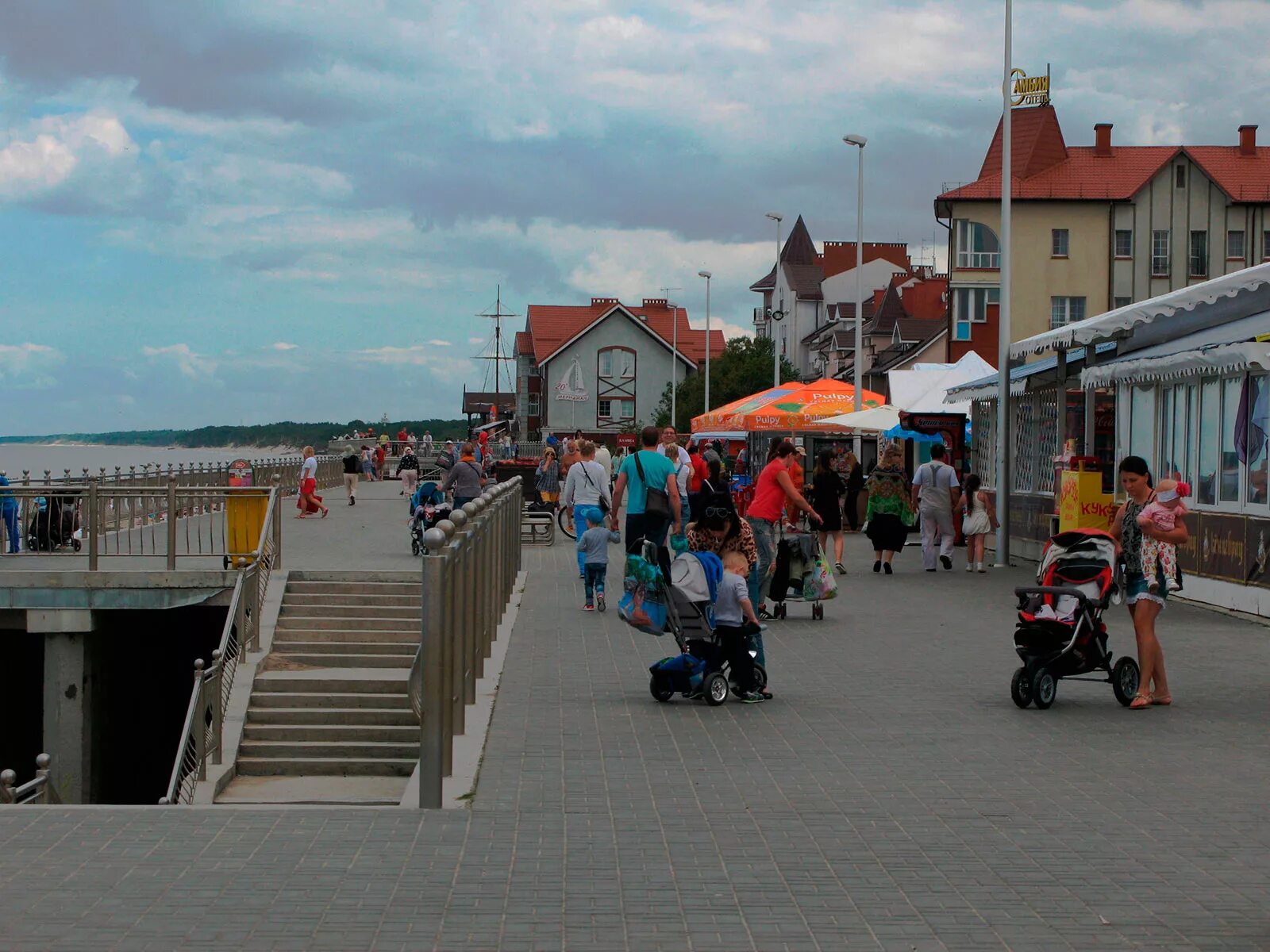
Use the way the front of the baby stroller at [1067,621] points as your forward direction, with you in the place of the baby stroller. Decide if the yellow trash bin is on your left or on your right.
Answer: on your right

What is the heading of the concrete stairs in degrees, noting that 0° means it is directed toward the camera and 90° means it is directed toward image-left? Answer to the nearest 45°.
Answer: approximately 0°

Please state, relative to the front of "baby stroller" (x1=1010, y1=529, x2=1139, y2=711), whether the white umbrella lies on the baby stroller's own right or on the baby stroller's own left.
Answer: on the baby stroller's own right

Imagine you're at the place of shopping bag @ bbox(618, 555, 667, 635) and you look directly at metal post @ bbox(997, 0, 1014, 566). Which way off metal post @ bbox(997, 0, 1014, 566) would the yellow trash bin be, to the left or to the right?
left

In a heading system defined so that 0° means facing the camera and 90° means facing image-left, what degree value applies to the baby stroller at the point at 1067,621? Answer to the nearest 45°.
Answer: approximately 45°

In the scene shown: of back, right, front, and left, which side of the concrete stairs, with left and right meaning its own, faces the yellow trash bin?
back

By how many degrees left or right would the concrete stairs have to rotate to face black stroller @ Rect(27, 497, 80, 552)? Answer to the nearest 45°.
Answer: approximately 135° to its right

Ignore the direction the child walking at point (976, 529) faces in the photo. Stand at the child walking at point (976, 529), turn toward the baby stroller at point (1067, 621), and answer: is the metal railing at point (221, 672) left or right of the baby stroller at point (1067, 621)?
right

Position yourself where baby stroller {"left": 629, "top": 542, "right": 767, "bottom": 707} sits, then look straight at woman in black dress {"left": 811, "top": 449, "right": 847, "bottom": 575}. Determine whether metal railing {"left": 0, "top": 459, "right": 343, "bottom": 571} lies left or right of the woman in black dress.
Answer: left
